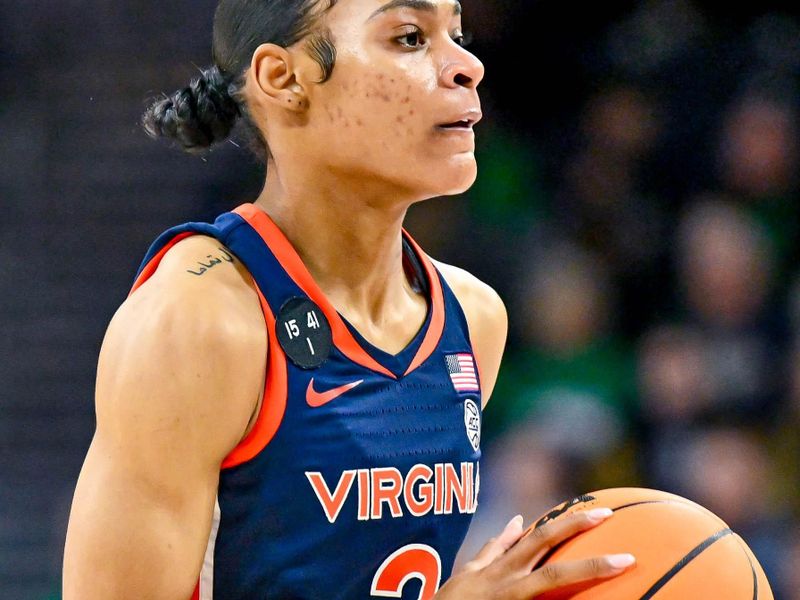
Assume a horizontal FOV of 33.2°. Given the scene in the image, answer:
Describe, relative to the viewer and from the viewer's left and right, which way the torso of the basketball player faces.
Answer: facing the viewer and to the right of the viewer
